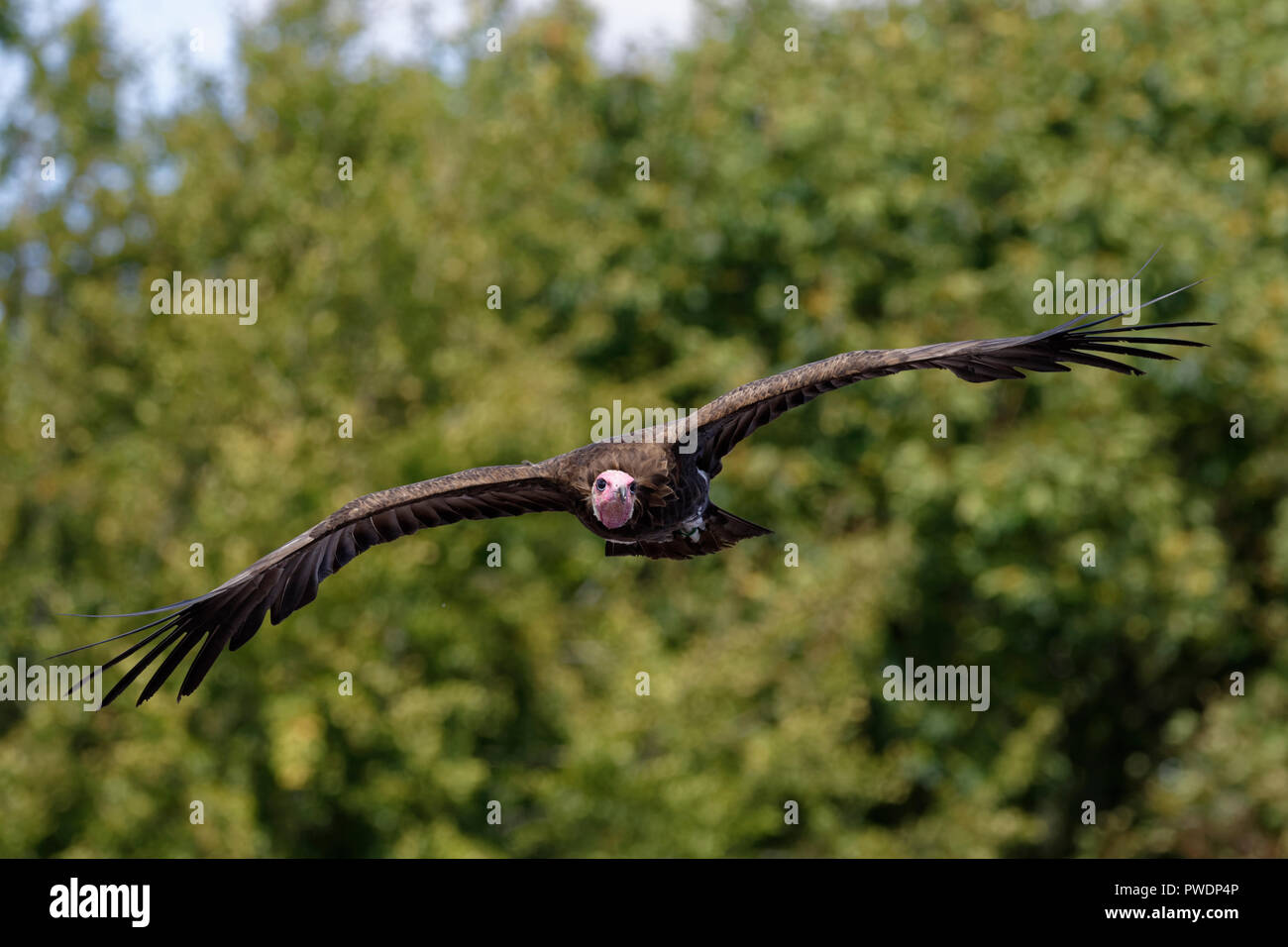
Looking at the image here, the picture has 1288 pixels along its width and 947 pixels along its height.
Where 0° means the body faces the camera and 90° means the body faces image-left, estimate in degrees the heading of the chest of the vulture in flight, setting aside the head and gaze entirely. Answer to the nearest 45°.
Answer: approximately 0°
